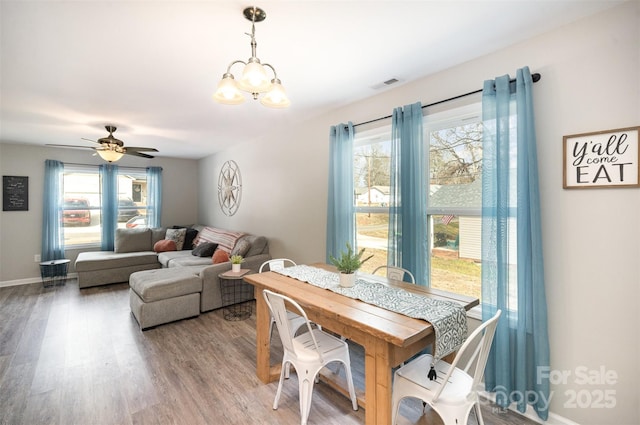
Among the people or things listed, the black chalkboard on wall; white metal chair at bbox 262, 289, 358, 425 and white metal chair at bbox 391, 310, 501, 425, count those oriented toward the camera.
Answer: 1

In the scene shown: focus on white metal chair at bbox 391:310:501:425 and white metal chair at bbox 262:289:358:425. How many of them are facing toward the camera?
0

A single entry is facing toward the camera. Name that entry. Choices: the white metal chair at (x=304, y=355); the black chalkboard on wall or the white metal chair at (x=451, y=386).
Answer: the black chalkboard on wall

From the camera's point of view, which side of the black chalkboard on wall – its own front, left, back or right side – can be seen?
front

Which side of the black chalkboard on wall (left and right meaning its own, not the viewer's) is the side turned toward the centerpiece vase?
front

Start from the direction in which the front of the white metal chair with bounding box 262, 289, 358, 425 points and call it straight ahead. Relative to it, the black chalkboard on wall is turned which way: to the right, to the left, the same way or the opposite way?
to the right

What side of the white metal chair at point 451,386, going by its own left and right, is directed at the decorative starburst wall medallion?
front

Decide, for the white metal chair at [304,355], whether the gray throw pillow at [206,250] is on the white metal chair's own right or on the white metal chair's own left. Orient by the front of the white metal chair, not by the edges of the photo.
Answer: on the white metal chair's own left

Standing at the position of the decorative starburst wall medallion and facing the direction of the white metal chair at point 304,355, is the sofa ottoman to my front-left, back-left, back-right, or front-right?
front-right

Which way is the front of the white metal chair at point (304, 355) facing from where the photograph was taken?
facing away from the viewer and to the right of the viewer

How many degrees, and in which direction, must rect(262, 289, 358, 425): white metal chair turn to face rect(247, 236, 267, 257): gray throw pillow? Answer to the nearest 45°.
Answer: approximately 45° to its left

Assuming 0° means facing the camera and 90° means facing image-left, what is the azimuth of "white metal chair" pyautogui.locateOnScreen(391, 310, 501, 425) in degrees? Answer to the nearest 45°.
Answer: approximately 135°

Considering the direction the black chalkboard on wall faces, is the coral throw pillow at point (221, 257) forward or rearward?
forward

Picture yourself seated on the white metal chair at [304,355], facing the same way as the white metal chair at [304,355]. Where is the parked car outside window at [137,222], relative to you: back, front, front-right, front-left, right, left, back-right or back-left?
left
